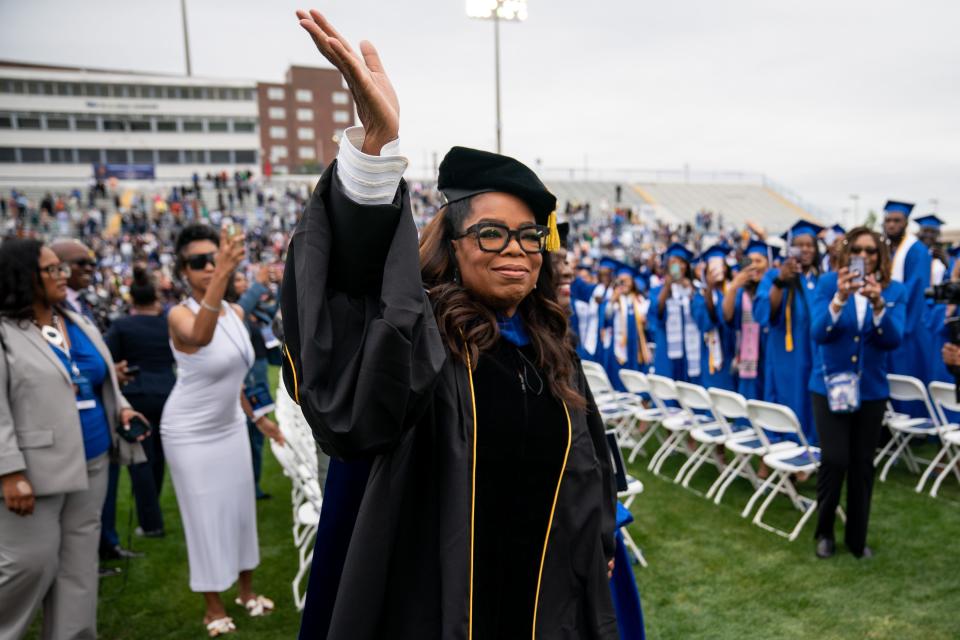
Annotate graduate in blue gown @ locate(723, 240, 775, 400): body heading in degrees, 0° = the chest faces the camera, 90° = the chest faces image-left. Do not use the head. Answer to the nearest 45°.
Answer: approximately 45°

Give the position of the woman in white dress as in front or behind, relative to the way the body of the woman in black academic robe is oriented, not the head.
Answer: behind

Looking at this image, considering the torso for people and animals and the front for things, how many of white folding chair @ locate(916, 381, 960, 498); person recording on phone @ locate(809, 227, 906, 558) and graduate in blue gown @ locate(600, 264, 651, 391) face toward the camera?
2

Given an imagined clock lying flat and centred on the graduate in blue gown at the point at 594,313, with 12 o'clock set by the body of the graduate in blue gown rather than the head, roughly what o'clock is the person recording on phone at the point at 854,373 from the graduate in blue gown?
The person recording on phone is roughly at 10 o'clock from the graduate in blue gown.

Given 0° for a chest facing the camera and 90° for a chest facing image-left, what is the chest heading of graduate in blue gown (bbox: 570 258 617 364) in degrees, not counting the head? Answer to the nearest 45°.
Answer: approximately 45°

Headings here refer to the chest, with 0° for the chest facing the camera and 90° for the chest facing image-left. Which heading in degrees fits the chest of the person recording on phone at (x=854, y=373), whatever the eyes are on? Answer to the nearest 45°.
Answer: approximately 0°
